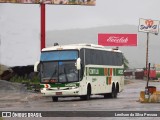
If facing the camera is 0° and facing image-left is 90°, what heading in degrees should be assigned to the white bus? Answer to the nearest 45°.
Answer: approximately 45°
